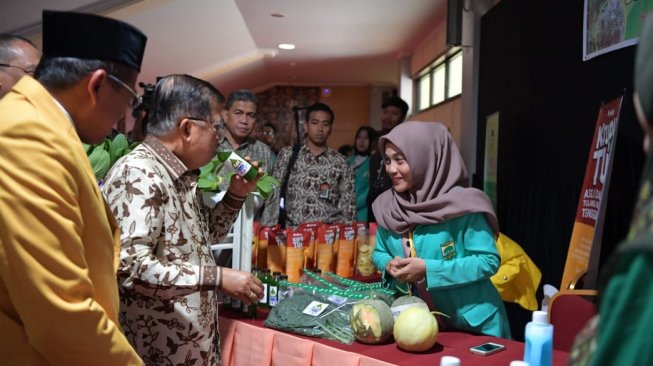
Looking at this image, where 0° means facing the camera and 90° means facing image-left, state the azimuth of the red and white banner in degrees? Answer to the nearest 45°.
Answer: approximately 45°

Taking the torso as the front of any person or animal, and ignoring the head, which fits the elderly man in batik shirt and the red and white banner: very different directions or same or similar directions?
very different directions

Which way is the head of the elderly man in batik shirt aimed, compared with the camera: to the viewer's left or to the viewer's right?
to the viewer's right

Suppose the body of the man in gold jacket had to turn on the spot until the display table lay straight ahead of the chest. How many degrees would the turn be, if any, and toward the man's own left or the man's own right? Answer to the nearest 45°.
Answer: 0° — they already face it

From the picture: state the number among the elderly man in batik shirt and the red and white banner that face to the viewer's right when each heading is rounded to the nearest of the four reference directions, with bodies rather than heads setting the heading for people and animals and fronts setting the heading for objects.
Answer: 1

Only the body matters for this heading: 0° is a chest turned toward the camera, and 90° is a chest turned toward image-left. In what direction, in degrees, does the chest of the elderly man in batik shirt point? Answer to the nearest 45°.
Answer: approximately 270°

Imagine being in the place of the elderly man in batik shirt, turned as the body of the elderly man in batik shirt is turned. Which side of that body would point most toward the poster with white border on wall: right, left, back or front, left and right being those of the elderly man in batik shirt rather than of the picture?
front

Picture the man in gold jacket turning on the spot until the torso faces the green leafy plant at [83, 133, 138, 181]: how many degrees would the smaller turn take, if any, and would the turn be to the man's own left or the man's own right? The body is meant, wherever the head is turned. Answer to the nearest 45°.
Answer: approximately 45° to the man's own left

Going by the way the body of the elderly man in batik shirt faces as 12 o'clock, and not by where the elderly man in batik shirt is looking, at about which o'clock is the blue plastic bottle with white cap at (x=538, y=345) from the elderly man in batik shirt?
The blue plastic bottle with white cap is roughly at 1 o'clock from the elderly man in batik shirt.

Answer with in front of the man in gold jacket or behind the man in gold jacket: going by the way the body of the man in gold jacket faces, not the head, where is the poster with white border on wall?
in front

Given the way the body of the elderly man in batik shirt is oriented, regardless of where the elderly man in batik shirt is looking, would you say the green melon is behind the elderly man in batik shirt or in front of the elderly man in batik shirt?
in front

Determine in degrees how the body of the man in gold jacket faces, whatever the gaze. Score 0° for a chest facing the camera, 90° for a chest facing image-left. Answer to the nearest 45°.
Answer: approximately 225°

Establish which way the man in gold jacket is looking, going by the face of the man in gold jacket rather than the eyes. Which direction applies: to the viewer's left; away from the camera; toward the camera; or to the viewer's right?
to the viewer's right
